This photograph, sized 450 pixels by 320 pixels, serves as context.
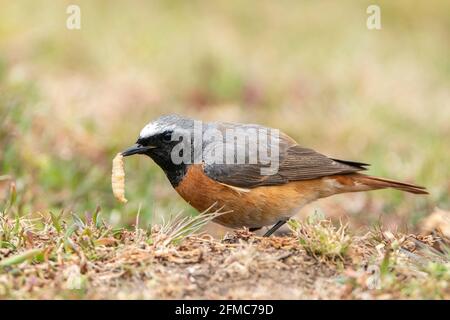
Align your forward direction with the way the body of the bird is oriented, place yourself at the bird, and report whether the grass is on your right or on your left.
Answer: on your left

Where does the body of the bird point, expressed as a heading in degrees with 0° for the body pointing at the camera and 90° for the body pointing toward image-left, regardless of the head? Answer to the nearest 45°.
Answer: approximately 90°
